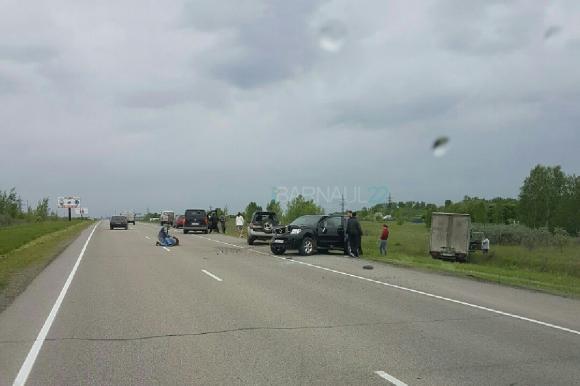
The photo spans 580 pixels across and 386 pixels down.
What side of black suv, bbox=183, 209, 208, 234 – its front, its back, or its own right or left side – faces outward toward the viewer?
back

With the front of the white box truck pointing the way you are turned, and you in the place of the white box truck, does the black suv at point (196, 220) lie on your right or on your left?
on your left

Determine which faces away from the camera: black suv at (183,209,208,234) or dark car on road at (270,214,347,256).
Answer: the black suv

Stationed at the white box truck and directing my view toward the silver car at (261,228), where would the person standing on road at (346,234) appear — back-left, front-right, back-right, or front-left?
front-left

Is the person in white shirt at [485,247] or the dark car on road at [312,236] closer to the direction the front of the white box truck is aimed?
the person in white shirt

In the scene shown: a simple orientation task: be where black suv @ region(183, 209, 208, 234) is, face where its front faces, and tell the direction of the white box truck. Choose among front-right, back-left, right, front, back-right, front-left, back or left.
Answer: back-right

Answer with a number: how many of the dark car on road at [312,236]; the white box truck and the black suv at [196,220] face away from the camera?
2

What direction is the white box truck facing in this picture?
away from the camera

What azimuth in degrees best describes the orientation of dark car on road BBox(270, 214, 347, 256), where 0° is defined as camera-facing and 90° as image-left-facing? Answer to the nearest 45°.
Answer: approximately 45°

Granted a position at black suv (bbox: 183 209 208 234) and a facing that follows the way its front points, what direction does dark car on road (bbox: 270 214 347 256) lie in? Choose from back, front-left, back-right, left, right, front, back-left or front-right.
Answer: back

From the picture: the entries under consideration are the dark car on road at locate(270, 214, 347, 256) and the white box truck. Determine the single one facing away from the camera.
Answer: the white box truck

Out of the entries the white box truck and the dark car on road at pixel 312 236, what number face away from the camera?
1
